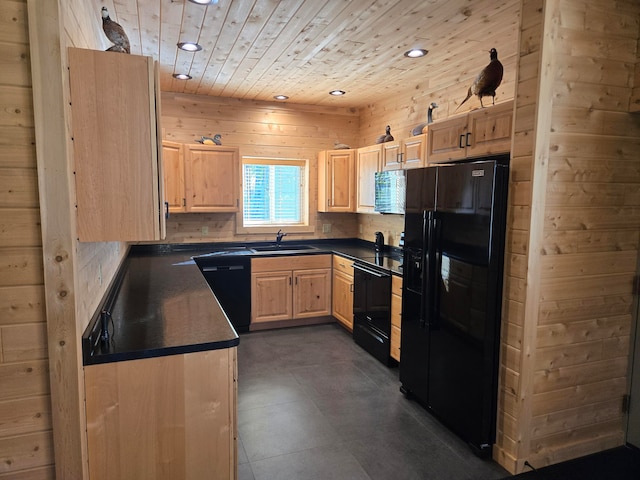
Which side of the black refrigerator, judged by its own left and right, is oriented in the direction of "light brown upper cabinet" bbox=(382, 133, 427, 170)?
right

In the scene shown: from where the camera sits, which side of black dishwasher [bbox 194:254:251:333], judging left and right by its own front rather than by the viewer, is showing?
front

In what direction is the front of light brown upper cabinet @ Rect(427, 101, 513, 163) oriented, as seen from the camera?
facing the viewer and to the left of the viewer

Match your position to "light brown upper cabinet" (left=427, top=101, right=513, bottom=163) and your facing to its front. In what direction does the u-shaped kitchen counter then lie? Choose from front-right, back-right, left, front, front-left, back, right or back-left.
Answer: front

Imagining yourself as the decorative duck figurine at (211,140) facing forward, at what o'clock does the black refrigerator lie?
The black refrigerator is roughly at 2 o'clock from the decorative duck figurine.

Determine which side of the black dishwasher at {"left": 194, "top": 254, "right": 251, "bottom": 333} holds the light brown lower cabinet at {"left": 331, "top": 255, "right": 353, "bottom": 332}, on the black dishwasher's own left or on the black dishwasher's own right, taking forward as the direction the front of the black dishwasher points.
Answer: on the black dishwasher's own left

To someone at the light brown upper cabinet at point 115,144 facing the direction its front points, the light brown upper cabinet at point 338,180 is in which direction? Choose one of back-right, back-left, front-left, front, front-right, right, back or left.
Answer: front-left

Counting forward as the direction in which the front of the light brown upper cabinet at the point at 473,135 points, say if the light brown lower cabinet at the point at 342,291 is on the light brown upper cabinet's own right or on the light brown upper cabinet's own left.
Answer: on the light brown upper cabinet's own right

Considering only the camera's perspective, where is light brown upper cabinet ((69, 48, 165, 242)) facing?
facing to the right of the viewer

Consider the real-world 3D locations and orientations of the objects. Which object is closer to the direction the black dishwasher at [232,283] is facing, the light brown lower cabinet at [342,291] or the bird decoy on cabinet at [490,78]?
the bird decoy on cabinet

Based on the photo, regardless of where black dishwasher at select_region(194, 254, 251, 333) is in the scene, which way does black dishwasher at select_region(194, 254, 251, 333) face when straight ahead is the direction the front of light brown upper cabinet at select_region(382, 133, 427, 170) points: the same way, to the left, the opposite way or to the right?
to the left

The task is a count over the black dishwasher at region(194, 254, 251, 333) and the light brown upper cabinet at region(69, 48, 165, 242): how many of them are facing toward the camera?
1

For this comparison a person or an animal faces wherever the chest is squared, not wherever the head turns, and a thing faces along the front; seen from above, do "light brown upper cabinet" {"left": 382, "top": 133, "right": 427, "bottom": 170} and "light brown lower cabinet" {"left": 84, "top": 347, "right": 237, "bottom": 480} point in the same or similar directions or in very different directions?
very different directions

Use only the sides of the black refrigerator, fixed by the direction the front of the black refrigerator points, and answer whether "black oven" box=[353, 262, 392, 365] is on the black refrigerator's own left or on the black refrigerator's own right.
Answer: on the black refrigerator's own right

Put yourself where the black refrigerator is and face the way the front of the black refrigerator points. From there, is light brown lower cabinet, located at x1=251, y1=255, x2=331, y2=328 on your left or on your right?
on your right

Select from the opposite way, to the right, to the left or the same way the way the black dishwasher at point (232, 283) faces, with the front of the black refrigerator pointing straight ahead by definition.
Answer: to the left
